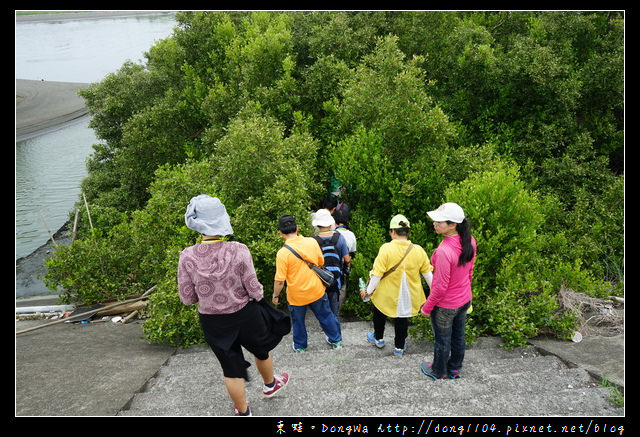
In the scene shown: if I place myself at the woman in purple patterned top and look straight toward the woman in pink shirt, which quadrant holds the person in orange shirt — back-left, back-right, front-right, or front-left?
front-left

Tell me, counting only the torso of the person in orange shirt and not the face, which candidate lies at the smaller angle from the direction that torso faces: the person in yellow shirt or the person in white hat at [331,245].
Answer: the person in white hat

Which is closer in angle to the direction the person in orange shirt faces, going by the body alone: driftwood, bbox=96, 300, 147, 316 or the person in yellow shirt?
the driftwood

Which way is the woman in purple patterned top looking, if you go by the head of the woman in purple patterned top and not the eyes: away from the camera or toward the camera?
away from the camera

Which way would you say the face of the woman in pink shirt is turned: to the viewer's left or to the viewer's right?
to the viewer's left

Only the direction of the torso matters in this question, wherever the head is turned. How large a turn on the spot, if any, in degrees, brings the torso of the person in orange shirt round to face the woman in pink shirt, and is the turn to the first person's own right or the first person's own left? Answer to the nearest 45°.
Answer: approximately 135° to the first person's own right

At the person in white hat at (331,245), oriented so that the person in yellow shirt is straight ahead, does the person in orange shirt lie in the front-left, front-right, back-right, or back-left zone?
front-right

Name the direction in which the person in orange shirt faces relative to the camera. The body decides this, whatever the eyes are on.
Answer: away from the camera

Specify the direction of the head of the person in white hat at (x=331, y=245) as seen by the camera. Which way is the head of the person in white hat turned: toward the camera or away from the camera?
away from the camera

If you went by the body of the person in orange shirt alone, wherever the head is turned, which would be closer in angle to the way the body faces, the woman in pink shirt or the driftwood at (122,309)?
the driftwood

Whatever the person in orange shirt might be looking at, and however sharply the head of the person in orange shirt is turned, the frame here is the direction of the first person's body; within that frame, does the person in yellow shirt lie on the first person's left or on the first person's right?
on the first person's right

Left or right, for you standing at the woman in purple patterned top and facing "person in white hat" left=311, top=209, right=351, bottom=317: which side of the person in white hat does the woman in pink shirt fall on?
right

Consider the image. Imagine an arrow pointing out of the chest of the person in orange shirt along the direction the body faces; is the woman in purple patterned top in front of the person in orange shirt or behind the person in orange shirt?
behind
